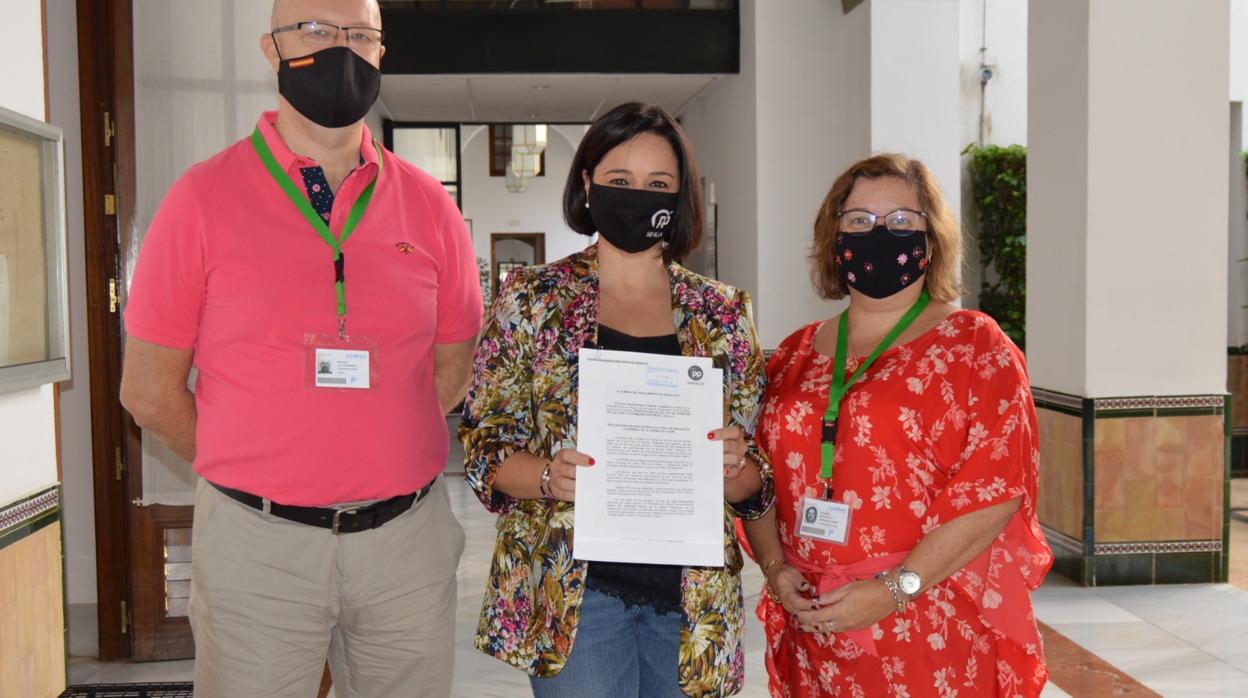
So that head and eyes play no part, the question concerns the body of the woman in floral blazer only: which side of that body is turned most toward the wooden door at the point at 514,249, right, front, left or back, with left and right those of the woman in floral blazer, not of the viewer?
back

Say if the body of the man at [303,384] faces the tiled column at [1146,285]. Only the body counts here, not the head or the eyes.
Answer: no

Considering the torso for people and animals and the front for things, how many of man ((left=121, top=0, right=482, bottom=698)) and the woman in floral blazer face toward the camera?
2

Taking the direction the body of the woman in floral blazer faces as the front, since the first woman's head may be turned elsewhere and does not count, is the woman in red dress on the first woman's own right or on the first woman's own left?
on the first woman's own left

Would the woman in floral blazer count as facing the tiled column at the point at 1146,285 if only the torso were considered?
no

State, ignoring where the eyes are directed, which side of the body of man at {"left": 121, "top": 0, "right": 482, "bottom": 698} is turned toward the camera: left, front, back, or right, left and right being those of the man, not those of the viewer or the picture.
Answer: front

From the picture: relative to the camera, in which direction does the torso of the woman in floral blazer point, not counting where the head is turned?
toward the camera

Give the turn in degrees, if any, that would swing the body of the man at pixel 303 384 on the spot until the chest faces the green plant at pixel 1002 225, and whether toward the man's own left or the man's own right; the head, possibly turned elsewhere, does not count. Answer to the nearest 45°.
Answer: approximately 135° to the man's own left

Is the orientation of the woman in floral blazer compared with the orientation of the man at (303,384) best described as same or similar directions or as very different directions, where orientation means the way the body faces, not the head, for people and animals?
same or similar directions

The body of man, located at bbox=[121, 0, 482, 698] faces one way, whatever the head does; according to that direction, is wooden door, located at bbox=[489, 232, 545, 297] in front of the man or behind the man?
behind

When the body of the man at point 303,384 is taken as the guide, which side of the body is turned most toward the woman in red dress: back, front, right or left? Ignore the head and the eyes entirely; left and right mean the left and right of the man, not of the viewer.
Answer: left

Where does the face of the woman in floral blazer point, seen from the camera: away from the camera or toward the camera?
toward the camera

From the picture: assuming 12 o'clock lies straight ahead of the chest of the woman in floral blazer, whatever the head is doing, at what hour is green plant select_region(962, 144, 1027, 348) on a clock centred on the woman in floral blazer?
The green plant is roughly at 7 o'clock from the woman in floral blazer.

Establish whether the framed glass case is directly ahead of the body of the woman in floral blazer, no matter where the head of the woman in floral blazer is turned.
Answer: no

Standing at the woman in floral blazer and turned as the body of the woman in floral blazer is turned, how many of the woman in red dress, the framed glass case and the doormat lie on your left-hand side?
1
